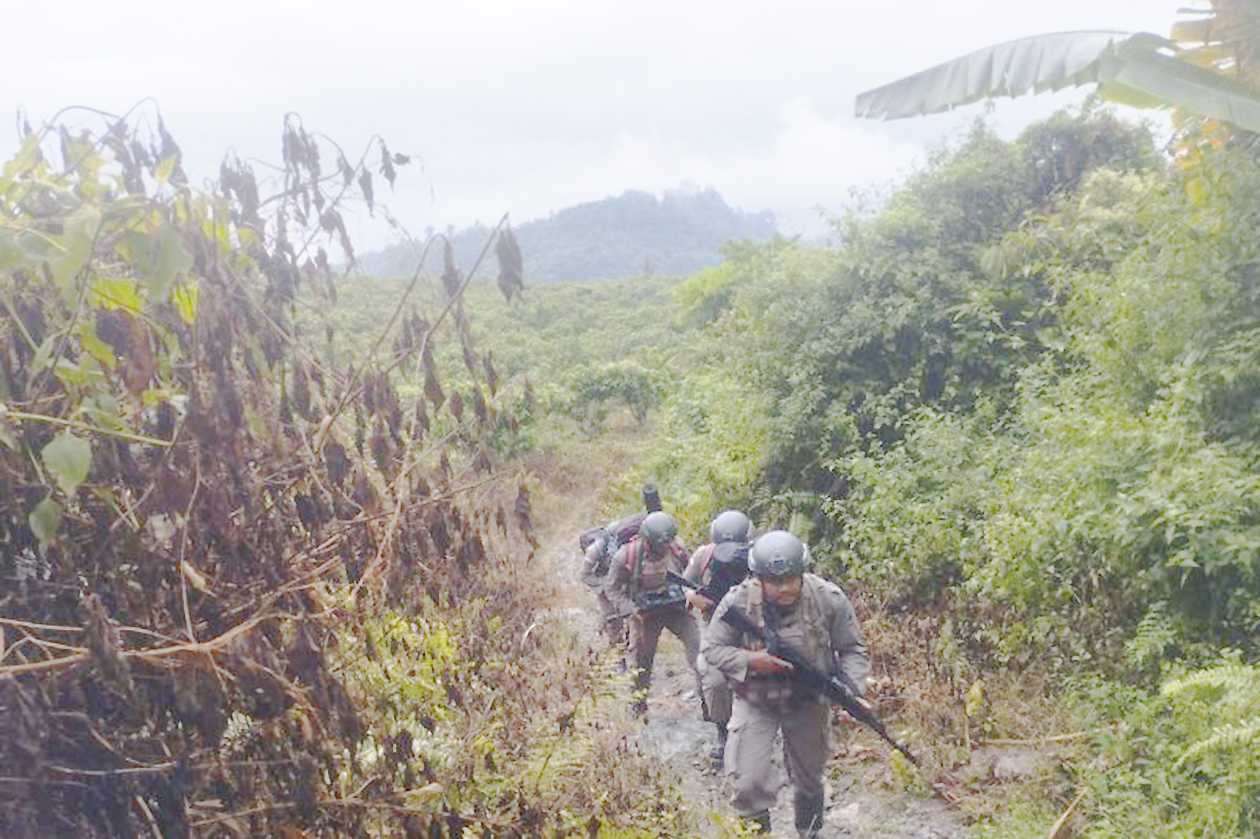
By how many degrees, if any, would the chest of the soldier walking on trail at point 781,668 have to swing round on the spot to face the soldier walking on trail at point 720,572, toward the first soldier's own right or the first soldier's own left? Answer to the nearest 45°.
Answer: approximately 180°

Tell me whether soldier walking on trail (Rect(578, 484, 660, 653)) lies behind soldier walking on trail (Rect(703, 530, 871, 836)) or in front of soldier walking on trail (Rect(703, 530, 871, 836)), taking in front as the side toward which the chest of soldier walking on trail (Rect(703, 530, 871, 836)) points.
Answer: behind

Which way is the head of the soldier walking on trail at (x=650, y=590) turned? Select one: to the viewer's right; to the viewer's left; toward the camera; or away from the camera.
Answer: toward the camera

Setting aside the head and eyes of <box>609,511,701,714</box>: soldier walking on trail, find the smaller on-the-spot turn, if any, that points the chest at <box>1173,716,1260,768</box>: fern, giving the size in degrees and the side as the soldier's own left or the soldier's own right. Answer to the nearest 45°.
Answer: approximately 45° to the soldier's own left

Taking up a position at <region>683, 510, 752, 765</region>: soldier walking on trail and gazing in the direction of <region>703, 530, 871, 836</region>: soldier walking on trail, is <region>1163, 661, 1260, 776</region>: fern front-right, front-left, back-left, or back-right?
front-left

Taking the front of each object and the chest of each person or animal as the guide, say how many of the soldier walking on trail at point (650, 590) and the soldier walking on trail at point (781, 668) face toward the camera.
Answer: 2

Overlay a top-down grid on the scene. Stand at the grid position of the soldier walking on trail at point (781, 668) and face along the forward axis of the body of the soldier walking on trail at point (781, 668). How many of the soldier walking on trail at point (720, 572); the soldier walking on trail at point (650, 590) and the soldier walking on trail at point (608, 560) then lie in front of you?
0

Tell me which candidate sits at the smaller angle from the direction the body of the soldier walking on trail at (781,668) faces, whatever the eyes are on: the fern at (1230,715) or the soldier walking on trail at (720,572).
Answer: the fern

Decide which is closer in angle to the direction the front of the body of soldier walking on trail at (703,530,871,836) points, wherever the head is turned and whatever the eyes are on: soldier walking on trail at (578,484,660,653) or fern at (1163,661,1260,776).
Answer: the fern

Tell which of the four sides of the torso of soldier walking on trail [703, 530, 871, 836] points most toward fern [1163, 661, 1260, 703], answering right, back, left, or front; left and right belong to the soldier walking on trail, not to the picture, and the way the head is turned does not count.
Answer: left

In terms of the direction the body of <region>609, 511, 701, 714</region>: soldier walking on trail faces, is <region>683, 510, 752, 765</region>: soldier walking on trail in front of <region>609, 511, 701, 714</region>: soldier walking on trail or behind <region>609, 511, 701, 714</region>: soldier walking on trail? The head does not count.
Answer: in front

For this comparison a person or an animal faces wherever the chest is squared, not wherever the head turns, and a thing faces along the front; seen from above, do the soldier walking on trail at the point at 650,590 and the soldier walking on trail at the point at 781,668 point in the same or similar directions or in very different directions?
same or similar directions

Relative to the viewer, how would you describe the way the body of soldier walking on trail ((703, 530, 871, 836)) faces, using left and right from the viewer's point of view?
facing the viewer

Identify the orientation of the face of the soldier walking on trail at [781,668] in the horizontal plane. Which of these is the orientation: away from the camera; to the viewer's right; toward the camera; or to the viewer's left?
toward the camera

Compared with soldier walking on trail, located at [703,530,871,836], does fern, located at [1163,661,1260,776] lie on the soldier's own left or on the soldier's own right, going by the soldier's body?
on the soldier's own left

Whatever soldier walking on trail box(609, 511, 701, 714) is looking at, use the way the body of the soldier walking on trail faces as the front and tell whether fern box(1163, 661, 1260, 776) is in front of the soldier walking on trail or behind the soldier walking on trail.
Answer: in front

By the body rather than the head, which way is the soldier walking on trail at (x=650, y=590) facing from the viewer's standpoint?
toward the camera
